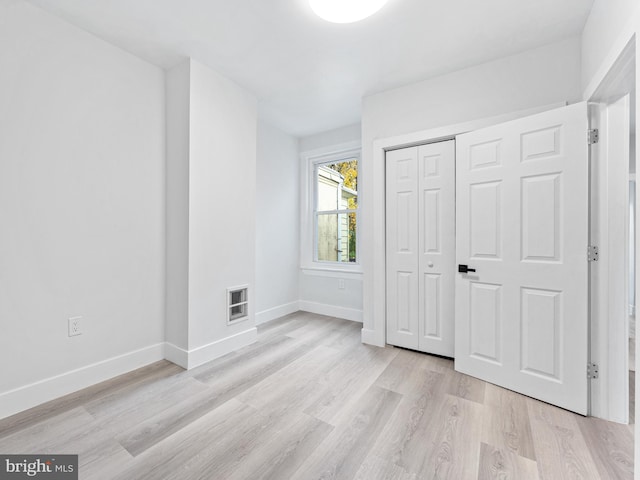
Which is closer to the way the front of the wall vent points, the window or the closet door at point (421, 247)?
the closet door

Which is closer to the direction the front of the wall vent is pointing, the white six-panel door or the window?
the white six-panel door

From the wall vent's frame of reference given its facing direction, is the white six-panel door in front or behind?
in front

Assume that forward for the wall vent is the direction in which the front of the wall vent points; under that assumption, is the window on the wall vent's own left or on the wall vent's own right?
on the wall vent's own left

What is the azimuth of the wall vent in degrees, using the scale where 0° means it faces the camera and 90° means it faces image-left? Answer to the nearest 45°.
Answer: approximately 315°

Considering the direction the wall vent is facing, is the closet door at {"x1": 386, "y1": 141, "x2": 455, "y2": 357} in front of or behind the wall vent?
in front
